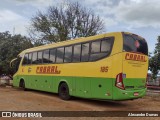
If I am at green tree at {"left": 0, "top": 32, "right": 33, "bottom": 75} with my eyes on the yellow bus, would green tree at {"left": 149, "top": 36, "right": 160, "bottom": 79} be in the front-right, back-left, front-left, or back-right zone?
front-left

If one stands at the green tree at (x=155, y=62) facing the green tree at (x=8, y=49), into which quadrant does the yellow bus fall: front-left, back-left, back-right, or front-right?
front-left

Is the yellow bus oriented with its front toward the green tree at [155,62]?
no

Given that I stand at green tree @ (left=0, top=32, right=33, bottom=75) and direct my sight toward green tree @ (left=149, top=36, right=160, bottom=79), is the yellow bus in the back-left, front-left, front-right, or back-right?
front-right

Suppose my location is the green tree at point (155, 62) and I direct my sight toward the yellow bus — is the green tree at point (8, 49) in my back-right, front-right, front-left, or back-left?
front-right
